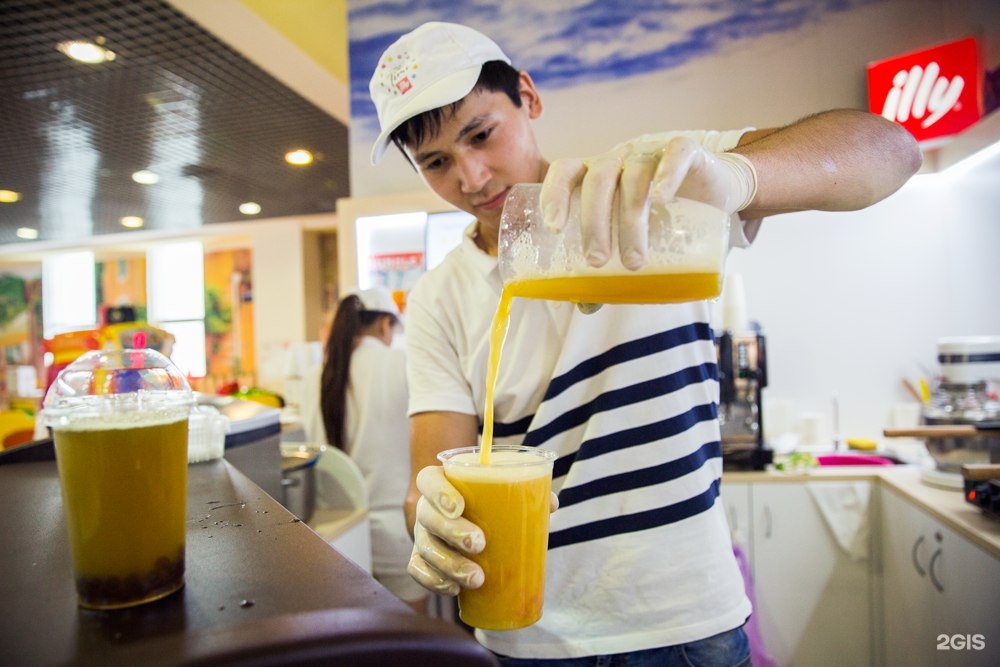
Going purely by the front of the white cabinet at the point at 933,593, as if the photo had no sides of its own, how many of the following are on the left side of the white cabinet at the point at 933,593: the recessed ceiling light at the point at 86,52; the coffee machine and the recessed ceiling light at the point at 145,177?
0

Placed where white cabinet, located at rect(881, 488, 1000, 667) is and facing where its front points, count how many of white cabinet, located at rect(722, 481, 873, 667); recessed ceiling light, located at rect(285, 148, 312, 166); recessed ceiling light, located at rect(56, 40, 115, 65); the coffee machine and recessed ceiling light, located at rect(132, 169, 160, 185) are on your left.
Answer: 0

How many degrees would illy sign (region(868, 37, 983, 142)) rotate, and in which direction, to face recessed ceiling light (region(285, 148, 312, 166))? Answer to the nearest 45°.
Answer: approximately 45° to its right

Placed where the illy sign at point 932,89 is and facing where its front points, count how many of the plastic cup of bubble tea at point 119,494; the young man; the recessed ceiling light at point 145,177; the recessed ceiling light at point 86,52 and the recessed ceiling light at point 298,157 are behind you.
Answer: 0

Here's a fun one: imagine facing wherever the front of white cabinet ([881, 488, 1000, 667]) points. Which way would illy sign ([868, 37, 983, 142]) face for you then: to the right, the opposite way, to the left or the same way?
the same way

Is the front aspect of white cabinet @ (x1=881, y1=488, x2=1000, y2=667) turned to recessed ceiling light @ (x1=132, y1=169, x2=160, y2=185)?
no

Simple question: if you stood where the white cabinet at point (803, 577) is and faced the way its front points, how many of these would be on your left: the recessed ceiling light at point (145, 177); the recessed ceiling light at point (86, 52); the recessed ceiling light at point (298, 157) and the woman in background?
0

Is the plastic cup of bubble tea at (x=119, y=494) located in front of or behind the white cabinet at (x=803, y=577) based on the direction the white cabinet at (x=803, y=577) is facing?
in front

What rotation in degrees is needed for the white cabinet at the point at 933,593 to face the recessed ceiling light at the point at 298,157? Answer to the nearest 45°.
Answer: approximately 45° to its right

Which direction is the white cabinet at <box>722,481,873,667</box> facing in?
toward the camera

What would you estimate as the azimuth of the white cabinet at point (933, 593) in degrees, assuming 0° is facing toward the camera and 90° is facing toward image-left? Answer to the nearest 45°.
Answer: approximately 45°

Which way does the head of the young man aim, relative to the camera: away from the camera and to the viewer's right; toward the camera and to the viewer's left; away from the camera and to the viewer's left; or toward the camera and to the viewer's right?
toward the camera and to the viewer's left

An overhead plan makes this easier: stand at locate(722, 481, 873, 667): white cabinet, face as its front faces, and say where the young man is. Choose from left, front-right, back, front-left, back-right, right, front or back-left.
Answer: front

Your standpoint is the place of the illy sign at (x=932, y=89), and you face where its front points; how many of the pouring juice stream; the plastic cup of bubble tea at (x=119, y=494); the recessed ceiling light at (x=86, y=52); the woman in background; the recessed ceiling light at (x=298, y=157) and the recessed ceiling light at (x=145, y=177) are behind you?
0

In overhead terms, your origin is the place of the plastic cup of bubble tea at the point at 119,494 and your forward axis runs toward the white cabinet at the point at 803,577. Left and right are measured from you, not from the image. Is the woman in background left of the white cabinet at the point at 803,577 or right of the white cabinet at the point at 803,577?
left

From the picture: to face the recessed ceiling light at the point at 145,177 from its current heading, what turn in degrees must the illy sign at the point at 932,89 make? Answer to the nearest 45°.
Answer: approximately 45° to its right

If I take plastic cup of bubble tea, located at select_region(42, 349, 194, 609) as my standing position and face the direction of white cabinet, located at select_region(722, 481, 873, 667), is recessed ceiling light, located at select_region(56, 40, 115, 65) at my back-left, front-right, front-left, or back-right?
front-left

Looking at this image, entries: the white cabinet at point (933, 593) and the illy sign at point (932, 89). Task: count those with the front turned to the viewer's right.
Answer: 0

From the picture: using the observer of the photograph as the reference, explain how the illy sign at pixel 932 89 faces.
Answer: facing the viewer and to the left of the viewer
